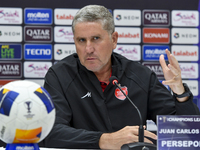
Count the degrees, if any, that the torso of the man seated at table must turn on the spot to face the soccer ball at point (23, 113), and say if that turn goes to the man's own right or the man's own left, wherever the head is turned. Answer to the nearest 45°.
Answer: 0° — they already face it

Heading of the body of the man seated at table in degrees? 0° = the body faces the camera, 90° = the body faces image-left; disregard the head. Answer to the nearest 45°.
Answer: approximately 0°

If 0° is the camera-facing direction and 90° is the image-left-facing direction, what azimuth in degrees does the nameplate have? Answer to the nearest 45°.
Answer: approximately 0°

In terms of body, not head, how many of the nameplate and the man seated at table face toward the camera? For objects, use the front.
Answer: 2

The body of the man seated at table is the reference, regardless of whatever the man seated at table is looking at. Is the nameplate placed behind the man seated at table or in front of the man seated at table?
in front
